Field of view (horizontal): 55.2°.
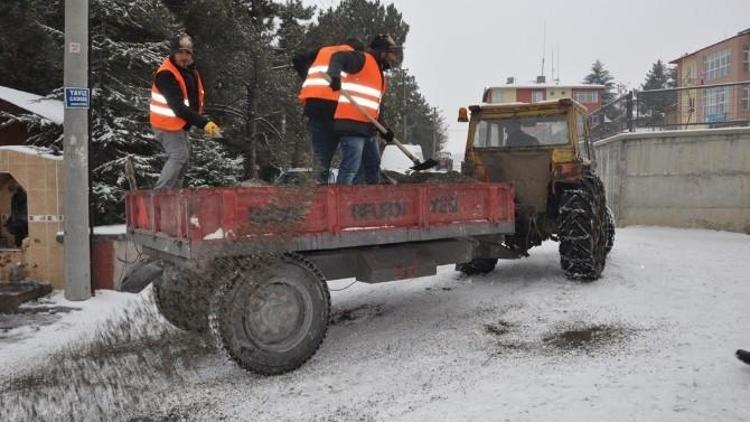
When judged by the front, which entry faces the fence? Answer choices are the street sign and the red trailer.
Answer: the red trailer

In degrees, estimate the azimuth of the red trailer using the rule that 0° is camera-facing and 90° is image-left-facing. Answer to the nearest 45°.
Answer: approximately 225°

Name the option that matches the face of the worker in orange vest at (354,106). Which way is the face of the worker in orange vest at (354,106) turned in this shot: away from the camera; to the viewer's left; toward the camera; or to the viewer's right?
to the viewer's right
